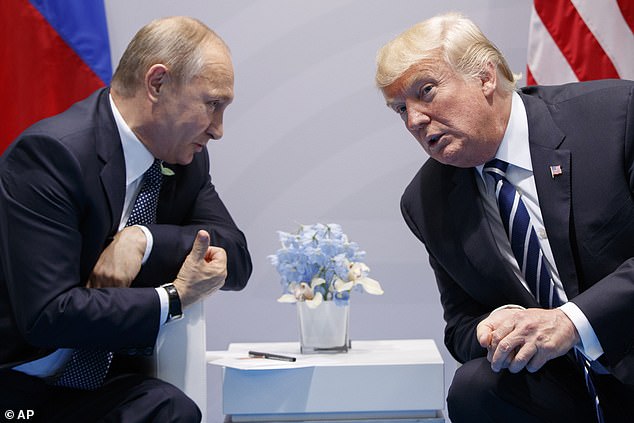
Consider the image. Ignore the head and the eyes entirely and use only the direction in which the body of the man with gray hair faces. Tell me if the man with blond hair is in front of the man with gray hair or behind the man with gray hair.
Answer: in front

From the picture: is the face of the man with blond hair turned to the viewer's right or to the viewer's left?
to the viewer's left

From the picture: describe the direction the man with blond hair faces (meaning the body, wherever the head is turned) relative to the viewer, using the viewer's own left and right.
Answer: facing the viewer and to the left of the viewer

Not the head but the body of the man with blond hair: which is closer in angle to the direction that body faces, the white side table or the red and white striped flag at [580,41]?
the white side table

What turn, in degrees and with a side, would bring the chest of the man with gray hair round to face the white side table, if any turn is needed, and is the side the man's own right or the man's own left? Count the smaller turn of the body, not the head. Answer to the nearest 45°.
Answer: approximately 45° to the man's own left

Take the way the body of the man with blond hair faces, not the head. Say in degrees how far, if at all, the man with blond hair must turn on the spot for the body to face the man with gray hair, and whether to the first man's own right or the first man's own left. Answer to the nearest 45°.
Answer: approximately 45° to the first man's own right

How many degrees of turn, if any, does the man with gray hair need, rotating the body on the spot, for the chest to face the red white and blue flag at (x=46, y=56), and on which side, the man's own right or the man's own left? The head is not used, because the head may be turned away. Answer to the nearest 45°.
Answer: approximately 135° to the man's own left

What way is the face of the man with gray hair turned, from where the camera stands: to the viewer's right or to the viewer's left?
to the viewer's right

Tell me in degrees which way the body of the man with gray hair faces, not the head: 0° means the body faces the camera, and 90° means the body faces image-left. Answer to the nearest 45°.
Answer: approximately 315°
